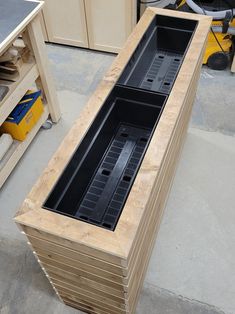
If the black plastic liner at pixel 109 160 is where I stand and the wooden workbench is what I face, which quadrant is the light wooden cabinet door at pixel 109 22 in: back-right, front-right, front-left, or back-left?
front-right

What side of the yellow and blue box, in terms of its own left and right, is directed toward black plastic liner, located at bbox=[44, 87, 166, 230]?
front
